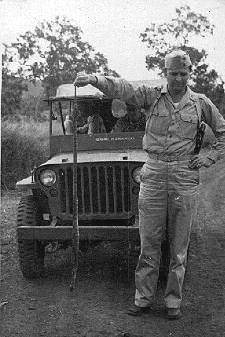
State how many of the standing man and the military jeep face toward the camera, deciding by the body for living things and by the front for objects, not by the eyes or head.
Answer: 2

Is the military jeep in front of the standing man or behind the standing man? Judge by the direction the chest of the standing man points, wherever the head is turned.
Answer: behind

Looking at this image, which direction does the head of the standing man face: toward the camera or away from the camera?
toward the camera

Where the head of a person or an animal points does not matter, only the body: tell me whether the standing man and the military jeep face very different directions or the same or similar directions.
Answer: same or similar directions

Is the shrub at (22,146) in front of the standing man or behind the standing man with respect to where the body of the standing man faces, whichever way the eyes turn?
behind

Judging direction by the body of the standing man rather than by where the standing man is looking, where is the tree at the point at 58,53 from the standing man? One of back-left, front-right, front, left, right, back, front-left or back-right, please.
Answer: back-right

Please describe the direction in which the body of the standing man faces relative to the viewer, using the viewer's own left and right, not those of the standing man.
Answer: facing the viewer

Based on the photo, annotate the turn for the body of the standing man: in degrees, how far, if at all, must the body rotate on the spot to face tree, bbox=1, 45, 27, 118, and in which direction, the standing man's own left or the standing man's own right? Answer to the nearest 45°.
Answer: approximately 135° to the standing man's own right
